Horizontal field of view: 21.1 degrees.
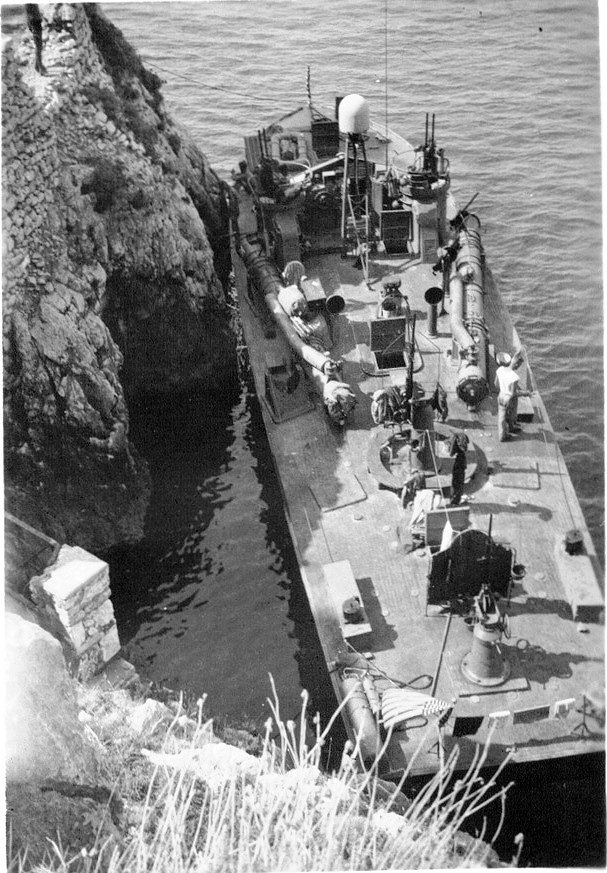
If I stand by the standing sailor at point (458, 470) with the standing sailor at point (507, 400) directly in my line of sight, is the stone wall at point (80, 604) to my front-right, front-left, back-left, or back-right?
back-left

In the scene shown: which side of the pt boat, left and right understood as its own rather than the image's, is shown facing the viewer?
back

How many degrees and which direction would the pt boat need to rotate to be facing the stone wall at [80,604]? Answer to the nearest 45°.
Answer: approximately 135° to its left
